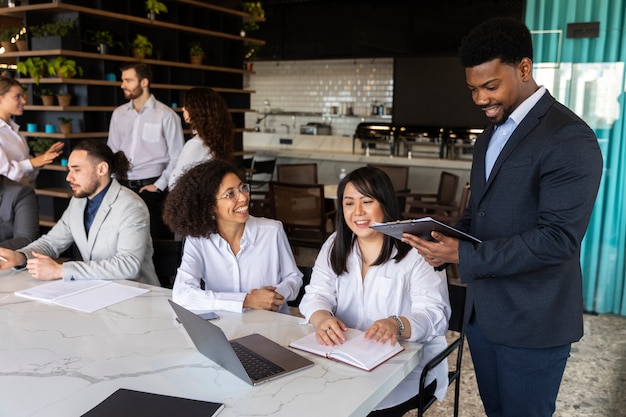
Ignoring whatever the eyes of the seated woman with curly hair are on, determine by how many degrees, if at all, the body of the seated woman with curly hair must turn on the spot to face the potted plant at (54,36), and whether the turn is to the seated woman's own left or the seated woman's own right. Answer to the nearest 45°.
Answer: approximately 135° to the seated woman's own right

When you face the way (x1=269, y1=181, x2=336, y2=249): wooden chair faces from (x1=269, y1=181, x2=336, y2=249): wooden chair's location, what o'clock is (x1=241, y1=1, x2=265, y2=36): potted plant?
The potted plant is roughly at 10 o'clock from the wooden chair.

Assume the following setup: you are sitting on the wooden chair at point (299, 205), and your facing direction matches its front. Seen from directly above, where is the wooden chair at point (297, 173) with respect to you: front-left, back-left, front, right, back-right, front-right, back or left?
front-left

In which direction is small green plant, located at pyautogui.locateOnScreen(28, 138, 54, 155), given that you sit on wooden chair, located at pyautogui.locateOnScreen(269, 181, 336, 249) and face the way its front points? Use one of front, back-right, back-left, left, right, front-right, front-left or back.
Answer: back-left

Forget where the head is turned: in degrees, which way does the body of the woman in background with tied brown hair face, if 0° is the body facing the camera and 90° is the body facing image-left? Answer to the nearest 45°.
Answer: approximately 270°

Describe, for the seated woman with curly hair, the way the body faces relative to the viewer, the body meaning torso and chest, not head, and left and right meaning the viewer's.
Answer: facing the viewer

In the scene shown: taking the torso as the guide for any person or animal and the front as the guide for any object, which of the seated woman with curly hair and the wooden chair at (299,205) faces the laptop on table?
the seated woman with curly hair

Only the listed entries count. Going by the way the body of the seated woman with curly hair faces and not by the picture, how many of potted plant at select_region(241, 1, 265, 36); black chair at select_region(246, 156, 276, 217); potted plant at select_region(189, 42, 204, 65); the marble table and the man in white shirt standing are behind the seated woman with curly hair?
4

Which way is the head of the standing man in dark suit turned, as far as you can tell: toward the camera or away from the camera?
toward the camera

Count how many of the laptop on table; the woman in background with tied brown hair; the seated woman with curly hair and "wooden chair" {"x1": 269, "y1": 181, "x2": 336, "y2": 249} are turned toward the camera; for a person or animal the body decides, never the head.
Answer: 1

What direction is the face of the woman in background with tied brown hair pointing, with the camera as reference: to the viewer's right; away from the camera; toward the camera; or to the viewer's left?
to the viewer's right

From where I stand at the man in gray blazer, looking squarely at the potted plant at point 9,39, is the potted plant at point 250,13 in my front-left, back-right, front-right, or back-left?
front-right

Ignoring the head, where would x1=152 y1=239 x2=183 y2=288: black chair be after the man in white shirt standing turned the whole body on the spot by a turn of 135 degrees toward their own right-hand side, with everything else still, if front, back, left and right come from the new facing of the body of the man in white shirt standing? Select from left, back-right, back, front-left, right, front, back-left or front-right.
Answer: back

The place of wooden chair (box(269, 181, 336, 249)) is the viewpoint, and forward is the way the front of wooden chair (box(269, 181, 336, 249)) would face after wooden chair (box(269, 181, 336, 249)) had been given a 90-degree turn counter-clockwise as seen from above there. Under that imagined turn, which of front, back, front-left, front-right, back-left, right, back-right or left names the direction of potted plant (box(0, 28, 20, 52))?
front-left

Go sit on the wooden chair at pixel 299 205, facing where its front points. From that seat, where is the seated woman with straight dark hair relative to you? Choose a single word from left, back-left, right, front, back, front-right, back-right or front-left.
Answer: back-right

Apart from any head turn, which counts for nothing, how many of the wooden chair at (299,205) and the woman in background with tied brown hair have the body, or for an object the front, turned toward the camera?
0

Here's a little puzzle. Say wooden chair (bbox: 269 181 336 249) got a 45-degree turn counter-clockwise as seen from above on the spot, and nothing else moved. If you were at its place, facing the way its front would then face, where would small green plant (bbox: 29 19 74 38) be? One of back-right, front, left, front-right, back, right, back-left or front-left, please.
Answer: left

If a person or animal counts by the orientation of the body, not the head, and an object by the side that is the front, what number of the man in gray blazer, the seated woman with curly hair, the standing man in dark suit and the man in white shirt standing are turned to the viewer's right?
0
